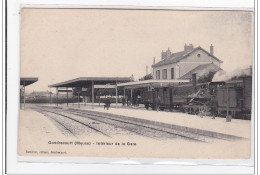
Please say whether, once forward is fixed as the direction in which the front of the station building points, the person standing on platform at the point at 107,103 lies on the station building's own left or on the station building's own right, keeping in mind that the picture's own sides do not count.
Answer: on the station building's own right

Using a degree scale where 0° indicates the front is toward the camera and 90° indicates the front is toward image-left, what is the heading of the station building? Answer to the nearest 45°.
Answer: approximately 45°
